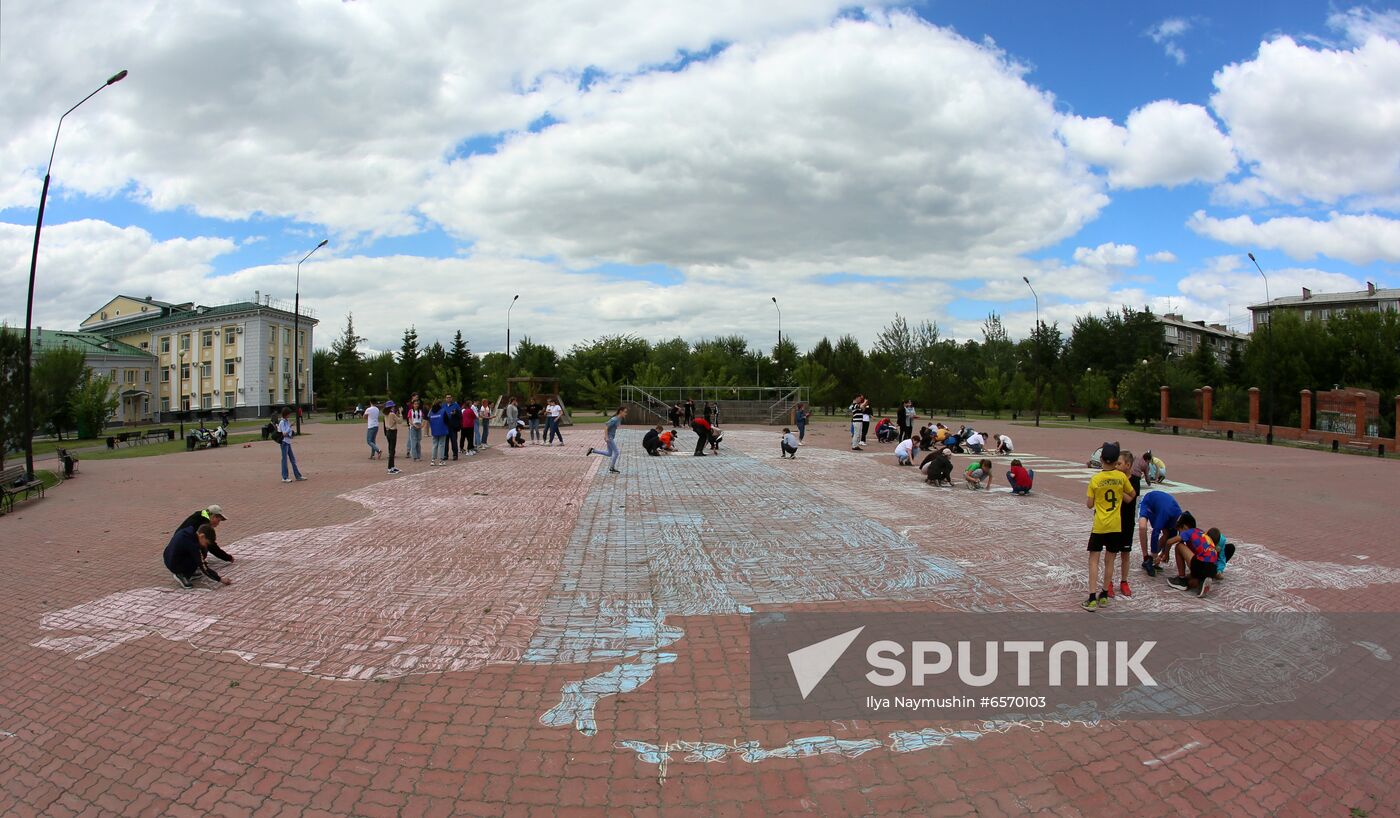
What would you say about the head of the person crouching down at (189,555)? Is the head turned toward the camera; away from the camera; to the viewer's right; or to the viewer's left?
to the viewer's right

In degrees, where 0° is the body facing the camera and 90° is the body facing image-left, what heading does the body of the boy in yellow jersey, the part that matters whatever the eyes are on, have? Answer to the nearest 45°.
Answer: approximately 180°

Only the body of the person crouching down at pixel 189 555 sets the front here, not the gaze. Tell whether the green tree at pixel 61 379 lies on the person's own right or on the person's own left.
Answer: on the person's own left

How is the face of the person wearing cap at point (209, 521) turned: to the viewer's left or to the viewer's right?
to the viewer's right

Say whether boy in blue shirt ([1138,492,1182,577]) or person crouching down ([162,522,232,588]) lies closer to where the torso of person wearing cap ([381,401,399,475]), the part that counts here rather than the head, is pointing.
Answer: the boy in blue shirt

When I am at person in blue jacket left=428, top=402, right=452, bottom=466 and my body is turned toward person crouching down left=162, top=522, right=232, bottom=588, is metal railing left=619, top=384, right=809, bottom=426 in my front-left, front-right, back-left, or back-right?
back-left

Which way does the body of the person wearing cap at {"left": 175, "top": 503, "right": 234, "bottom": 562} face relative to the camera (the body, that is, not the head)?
to the viewer's right

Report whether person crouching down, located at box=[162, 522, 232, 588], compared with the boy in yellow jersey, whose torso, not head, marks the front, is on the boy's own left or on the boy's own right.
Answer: on the boy's own left

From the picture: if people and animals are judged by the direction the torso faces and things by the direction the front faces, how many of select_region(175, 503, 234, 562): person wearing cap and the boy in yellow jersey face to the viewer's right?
1

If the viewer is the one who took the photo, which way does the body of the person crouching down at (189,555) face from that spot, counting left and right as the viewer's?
facing to the right of the viewer
